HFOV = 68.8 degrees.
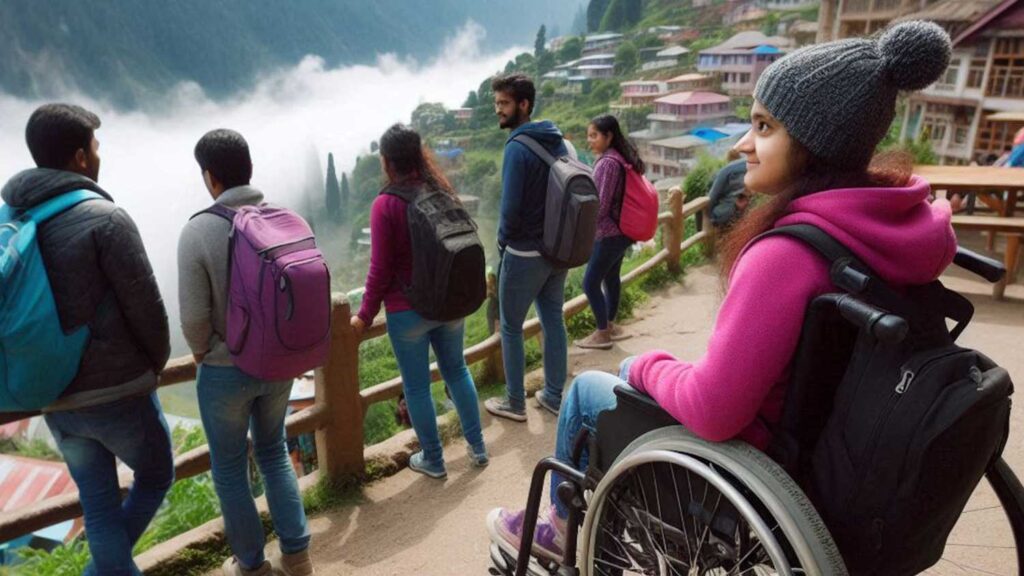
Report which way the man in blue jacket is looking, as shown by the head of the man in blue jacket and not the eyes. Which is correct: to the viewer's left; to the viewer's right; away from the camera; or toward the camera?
to the viewer's left

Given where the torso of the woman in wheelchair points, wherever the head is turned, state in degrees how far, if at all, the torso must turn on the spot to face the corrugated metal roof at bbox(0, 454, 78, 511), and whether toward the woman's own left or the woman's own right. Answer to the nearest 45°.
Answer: approximately 45° to the woman's own right

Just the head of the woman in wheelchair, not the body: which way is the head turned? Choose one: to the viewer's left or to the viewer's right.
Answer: to the viewer's left

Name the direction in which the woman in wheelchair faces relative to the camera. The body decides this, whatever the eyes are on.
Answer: to the viewer's left

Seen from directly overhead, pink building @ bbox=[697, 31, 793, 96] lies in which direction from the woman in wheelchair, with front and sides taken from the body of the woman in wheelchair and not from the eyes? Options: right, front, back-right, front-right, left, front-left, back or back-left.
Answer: right

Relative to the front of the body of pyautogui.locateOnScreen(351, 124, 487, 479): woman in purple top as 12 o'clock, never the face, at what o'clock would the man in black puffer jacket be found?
The man in black puffer jacket is roughly at 9 o'clock from the woman in purple top.

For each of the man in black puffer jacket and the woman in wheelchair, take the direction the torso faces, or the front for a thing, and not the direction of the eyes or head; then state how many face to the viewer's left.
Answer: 1

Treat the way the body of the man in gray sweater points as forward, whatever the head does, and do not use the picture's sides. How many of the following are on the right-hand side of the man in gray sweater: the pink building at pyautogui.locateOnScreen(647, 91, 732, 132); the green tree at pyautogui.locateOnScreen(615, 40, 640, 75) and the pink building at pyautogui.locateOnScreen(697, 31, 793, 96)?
3

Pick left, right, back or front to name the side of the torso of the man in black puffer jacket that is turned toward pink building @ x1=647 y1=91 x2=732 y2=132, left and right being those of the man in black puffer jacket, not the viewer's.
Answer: front
